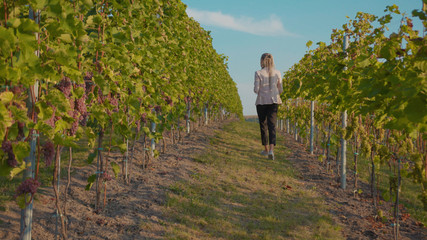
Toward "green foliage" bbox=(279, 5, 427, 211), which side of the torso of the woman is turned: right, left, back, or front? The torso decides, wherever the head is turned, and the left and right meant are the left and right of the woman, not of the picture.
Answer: back

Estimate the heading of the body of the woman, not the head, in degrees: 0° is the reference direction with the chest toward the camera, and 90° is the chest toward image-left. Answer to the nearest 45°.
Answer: approximately 180°

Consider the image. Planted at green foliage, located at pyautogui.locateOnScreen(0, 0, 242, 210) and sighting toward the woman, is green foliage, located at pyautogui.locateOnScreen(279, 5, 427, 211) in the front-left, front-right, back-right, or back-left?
front-right

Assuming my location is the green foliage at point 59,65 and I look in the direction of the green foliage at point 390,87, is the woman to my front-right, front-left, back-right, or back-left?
front-left

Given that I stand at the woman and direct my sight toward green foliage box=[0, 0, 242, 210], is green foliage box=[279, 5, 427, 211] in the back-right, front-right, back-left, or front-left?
front-left
